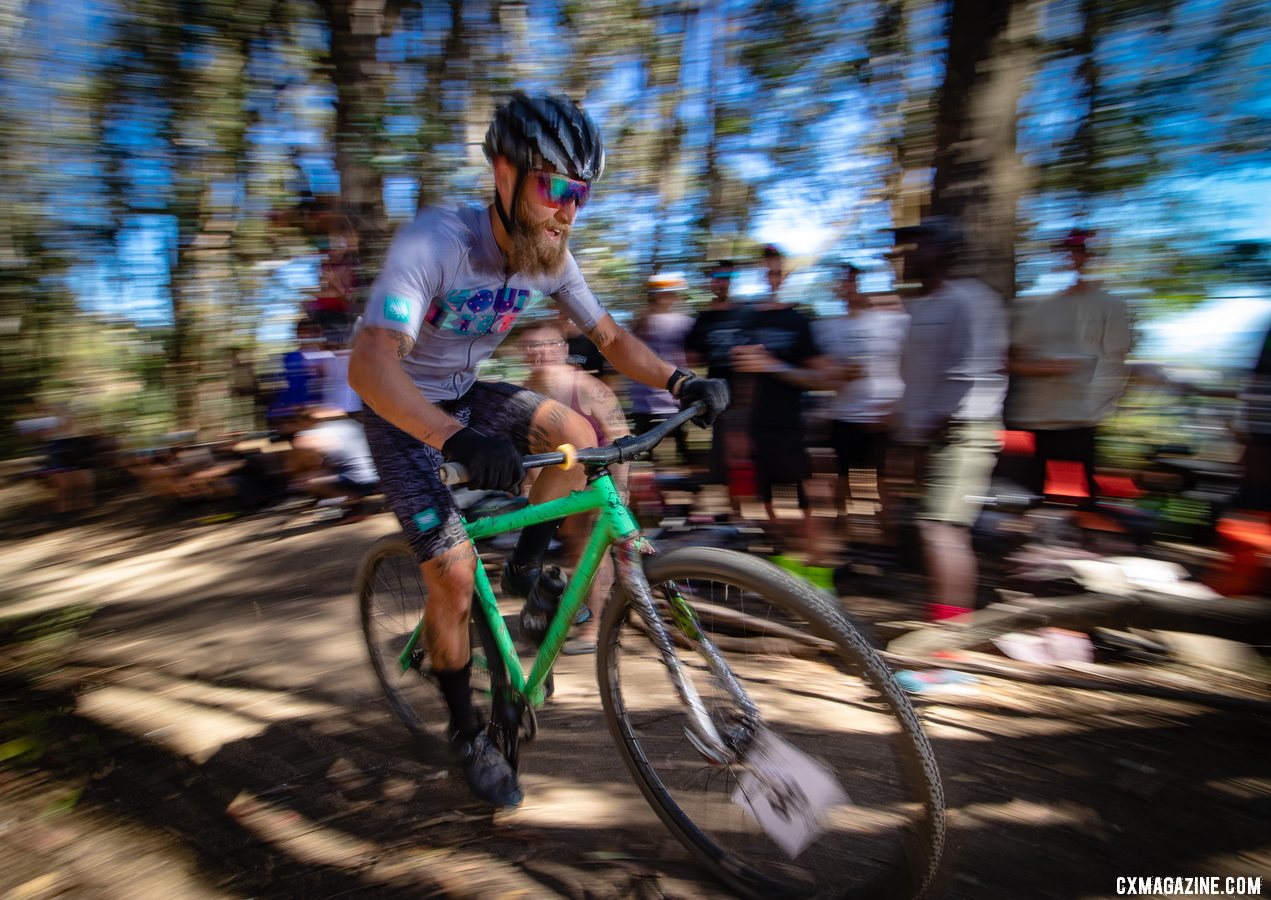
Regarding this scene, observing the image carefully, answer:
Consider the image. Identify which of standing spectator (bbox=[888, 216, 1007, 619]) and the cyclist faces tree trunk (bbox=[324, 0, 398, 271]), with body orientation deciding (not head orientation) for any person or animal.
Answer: the standing spectator

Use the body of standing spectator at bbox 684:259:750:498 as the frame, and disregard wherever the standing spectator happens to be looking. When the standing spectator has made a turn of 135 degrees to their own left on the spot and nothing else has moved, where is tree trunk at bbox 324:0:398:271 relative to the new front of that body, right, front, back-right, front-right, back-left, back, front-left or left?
back-left

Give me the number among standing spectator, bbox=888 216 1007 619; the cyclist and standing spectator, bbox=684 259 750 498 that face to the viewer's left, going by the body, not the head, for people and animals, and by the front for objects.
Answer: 1

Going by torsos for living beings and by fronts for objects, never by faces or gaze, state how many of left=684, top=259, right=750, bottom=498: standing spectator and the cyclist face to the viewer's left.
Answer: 0

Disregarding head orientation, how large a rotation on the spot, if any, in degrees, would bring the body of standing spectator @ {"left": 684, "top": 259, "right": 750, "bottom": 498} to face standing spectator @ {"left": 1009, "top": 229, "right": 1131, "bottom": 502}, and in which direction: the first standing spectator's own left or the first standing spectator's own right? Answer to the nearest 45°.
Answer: approximately 45° to the first standing spectator's own left

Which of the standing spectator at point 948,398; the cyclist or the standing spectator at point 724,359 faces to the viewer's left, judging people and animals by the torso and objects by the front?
the standing spectator at point 948,398

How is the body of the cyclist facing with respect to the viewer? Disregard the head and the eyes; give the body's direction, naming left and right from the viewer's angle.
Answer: facing the viewer and to the right of the viewer

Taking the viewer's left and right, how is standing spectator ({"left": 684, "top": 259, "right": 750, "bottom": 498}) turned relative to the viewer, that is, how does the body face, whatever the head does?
facing the viewer

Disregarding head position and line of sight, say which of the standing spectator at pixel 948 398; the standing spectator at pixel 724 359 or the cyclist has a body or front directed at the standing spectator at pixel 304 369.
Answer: the standing spectator at pixel 948 398

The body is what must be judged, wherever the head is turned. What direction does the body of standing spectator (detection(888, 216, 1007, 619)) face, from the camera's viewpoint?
to the viewer's left

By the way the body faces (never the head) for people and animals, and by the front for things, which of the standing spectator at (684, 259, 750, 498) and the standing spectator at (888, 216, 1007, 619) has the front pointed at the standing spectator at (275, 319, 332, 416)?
the standing spectator at (888, 216, 1007, 619)

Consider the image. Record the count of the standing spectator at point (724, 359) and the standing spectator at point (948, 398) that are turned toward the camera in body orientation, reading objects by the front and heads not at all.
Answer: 1
